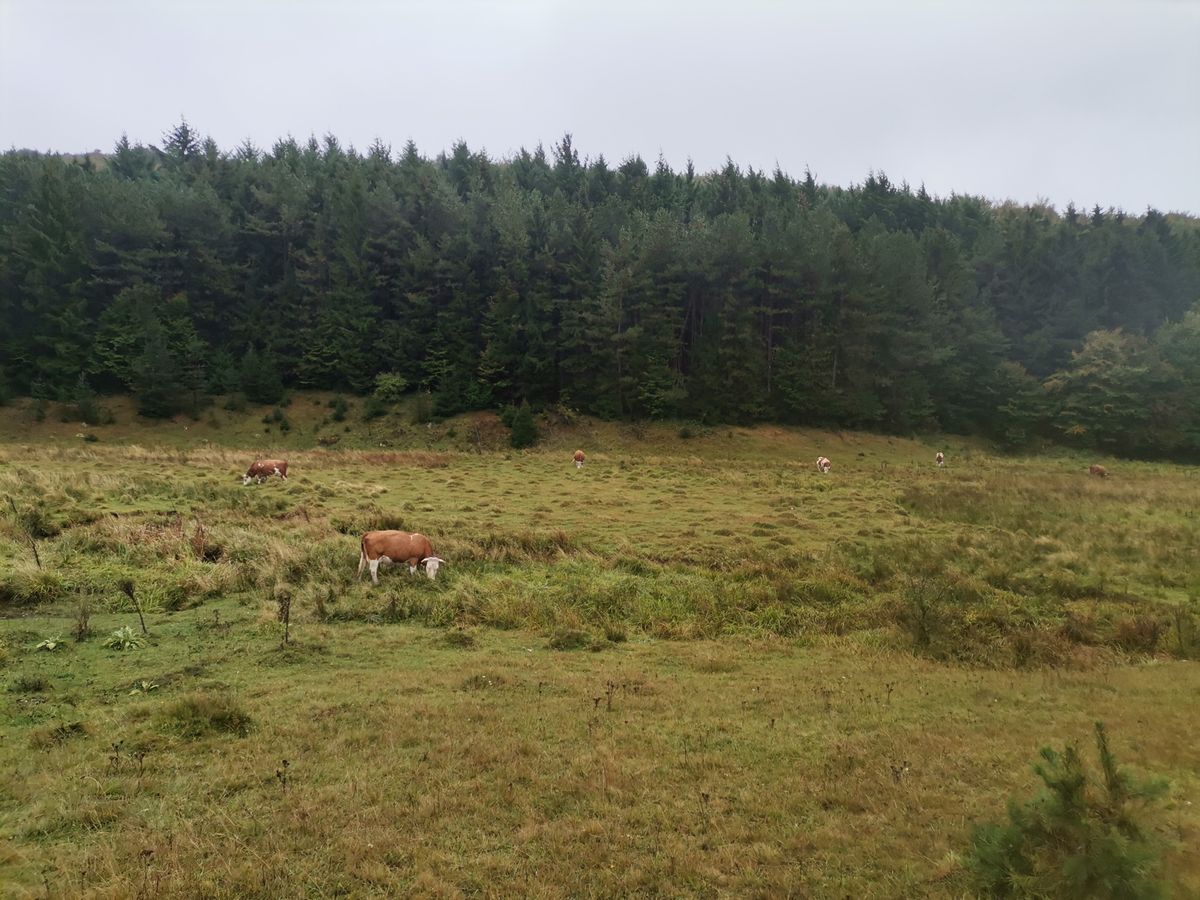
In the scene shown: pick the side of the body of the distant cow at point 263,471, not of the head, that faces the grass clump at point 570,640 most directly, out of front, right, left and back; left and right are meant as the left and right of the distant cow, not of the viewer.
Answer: left

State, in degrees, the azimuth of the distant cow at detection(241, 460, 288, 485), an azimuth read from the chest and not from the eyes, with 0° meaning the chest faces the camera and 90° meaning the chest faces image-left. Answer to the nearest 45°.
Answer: approximately 90°

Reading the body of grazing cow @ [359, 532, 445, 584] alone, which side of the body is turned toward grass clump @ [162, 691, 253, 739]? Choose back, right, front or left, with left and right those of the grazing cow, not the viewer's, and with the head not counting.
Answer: right

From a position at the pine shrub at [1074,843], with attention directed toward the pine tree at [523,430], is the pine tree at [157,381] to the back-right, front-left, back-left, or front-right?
front-left

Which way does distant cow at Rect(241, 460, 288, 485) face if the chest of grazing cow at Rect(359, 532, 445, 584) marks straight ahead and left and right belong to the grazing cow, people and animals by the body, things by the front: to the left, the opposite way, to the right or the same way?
the opposite way

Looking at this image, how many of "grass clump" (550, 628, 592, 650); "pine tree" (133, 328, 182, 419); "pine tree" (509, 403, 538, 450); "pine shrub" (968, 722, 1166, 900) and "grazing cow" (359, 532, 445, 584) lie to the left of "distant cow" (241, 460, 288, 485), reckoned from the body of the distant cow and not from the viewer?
3

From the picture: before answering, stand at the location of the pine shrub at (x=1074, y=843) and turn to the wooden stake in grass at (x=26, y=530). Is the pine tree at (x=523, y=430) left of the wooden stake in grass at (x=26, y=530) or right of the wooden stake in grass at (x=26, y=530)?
right

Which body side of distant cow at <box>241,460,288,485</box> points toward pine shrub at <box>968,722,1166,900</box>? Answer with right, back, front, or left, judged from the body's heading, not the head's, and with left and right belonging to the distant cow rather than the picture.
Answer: left

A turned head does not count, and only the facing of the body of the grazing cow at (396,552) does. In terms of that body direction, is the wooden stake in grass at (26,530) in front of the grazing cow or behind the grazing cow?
behind

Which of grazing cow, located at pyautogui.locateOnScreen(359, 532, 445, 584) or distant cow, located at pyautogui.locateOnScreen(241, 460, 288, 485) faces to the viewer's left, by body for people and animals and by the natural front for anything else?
the distant cow

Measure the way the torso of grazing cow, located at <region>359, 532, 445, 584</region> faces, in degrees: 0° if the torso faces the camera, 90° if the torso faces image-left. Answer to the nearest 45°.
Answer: approximately 270°

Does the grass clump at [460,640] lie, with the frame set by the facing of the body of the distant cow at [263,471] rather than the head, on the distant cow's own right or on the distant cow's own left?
on the distant cow's own left
